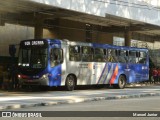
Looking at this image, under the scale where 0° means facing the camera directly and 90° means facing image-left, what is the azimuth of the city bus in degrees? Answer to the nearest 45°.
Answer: approximately 45°
